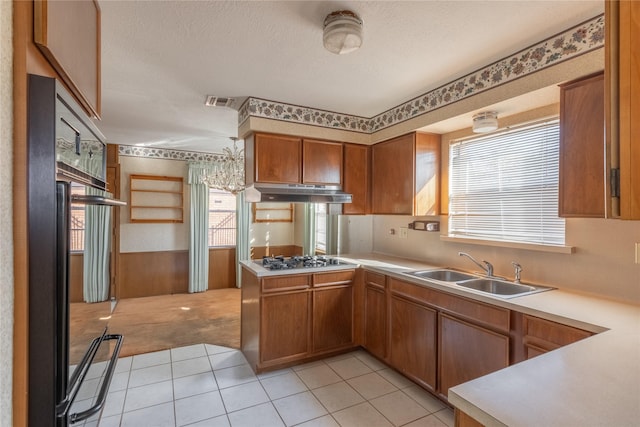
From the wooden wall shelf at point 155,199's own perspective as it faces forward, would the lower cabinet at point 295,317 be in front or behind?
in front

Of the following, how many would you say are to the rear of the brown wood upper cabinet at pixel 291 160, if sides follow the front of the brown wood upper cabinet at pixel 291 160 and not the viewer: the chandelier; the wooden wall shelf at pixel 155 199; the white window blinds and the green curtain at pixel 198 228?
3

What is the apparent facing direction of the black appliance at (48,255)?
to the viewer's right

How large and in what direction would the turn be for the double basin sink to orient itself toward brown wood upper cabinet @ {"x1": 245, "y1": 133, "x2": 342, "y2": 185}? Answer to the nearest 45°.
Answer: approximately 45° to its right

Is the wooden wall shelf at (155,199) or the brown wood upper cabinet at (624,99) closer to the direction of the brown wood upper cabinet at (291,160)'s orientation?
the brown wood upper cabinet

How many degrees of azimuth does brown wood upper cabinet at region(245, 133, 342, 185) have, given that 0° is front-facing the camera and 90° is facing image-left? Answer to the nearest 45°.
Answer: approximately 315°

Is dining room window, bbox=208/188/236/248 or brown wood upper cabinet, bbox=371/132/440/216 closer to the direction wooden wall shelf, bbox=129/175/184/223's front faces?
the brown wood upper cabinet

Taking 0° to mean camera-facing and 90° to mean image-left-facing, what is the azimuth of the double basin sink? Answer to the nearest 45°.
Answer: approximately 45°

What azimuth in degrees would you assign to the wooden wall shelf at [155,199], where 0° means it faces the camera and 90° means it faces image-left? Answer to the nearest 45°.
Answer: approximately 0°

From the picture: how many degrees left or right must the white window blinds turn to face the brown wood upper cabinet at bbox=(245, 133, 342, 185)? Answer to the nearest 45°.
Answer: approximately 45° to its right

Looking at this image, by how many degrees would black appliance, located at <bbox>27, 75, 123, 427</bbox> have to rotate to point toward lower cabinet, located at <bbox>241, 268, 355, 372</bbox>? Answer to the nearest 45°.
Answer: approximately 45° to its left

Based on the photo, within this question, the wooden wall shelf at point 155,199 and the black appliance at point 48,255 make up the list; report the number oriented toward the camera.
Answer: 1
